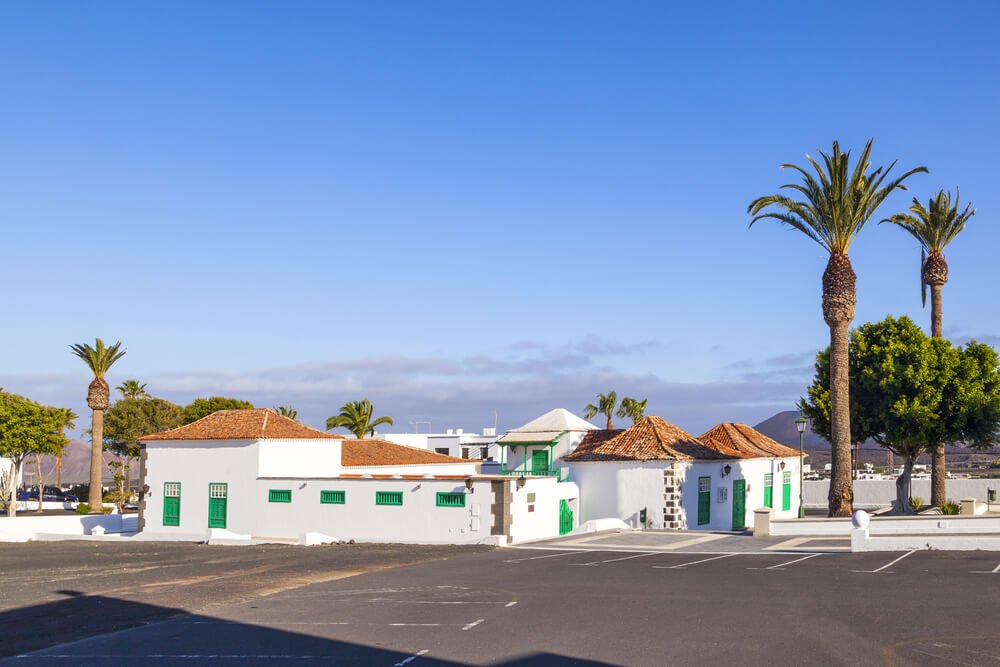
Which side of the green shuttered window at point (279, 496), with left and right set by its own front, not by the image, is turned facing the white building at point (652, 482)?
left

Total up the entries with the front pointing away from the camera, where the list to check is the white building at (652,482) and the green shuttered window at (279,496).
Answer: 0

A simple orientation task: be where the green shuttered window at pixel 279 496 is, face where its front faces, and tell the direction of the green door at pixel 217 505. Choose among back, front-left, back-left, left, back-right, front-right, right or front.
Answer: back-right

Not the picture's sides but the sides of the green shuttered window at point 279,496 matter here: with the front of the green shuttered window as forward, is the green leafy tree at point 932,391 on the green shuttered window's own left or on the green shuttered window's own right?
on the green shuttered window's own left

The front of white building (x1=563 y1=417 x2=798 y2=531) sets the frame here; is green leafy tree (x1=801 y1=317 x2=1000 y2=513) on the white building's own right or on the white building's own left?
on the white building's own left

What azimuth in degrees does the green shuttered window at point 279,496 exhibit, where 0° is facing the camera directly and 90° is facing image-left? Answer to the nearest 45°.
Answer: approximately 0°

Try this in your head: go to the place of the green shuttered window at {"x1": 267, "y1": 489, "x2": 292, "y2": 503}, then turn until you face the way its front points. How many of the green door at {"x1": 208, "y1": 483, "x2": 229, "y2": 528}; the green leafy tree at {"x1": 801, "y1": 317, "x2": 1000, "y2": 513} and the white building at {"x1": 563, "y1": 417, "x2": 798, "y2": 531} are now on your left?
2

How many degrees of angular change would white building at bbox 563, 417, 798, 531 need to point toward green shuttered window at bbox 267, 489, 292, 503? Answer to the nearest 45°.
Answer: approximately 135° to its right

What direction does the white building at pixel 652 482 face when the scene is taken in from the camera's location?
facing the viewer and to the right of the viewer

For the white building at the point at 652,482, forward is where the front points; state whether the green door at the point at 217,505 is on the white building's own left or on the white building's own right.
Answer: on the white building's own right
